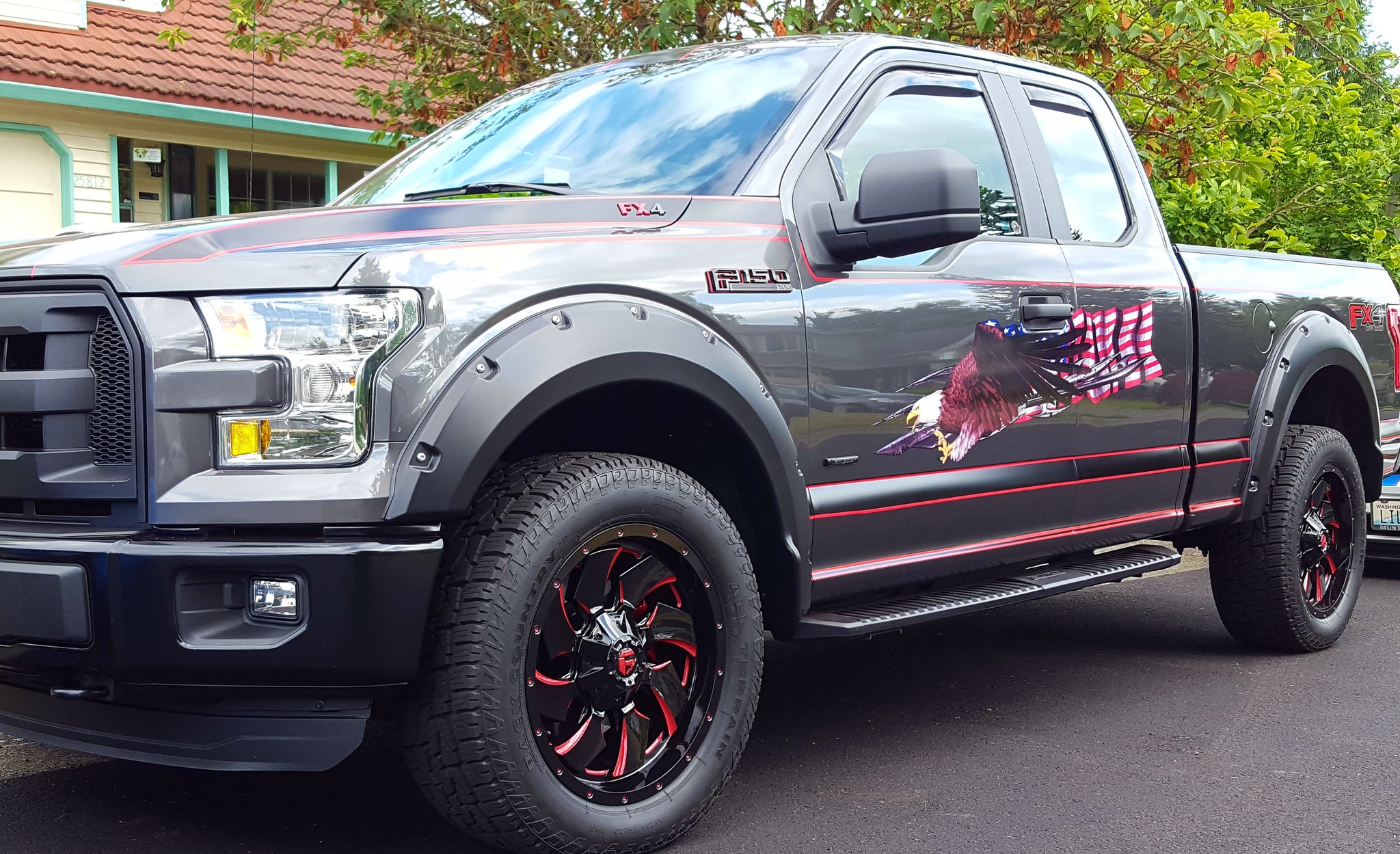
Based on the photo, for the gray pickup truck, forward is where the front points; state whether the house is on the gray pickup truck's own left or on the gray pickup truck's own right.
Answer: on the gray pickup truck's own right

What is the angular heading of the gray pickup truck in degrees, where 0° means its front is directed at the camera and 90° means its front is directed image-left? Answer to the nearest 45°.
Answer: approximately 45°
